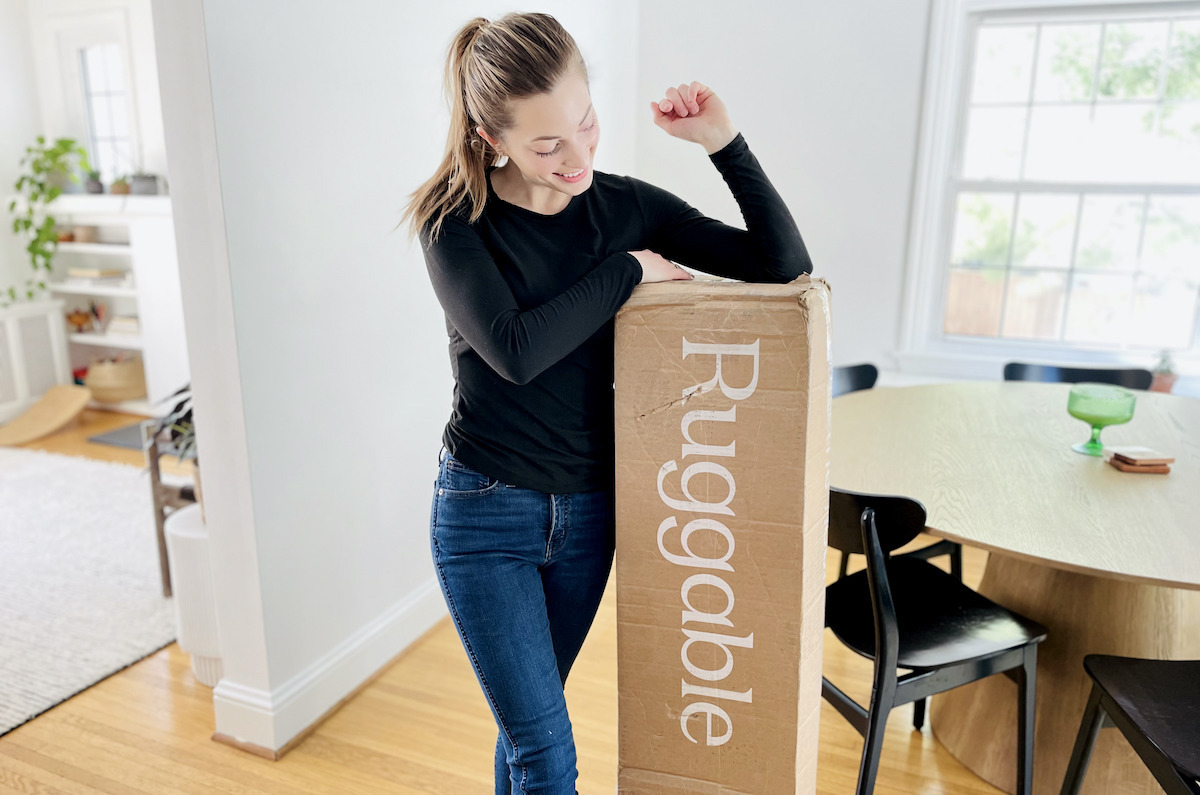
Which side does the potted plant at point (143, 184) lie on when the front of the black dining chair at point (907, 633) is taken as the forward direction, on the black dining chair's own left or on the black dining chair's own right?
on the black dining chair's own left

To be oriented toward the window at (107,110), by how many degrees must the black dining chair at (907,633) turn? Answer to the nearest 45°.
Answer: approximately 90° to its left

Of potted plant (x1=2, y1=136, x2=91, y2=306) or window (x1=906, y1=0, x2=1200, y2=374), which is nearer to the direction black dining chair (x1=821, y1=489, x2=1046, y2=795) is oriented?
the window

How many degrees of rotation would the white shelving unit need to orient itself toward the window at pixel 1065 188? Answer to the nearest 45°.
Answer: approximately 90° to its left

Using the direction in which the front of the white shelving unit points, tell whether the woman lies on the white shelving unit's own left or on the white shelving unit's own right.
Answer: on the white shelving unit's own left

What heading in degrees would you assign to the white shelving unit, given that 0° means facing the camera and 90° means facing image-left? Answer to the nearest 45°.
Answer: approximately 45°

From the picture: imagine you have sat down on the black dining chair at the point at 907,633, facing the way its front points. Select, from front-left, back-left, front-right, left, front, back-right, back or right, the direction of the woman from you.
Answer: back

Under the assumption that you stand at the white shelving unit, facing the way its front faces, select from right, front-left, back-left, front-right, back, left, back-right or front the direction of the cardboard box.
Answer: front-left

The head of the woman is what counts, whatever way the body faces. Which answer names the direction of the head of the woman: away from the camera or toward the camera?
toward the camera

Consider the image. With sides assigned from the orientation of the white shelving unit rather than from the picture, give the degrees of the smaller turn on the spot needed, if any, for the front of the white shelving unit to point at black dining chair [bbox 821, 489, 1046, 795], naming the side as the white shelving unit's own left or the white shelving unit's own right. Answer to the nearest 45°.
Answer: approximately 45° to the white shelving unit's own left
